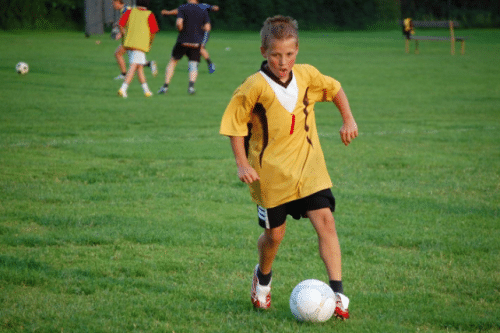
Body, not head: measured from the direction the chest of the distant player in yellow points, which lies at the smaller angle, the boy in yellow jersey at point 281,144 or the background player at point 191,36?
the background player

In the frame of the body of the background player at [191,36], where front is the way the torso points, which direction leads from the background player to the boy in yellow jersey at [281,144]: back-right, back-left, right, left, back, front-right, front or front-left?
back

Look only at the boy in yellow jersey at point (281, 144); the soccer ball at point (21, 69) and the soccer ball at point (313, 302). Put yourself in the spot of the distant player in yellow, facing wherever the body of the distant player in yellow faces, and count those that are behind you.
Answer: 2

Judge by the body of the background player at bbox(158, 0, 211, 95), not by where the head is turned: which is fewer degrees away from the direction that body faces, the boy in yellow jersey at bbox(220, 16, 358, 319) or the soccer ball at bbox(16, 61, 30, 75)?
the soccer ball

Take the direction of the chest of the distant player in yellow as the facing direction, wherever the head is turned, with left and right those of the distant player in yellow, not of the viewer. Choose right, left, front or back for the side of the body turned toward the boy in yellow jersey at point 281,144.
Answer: back

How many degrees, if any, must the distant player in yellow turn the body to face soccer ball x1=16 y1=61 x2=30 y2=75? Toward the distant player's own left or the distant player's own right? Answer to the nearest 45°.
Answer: approximately 45° to the distant player's own left

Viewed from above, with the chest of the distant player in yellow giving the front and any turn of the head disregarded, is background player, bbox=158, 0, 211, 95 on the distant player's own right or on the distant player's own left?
on the distant player's own right

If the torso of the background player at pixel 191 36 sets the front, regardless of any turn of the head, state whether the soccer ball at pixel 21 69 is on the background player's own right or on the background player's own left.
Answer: on the background player's own left

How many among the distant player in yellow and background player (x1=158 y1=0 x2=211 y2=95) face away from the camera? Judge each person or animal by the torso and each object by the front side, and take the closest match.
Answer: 2

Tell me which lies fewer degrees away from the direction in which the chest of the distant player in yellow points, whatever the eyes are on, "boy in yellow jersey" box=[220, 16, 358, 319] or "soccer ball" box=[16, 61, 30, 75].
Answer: the soccer ball

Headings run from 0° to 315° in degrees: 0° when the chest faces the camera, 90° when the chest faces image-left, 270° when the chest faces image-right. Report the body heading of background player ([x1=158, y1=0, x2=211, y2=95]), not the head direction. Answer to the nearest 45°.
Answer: approximately 180°

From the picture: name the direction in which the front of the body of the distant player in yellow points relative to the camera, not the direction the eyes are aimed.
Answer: away from the camera
